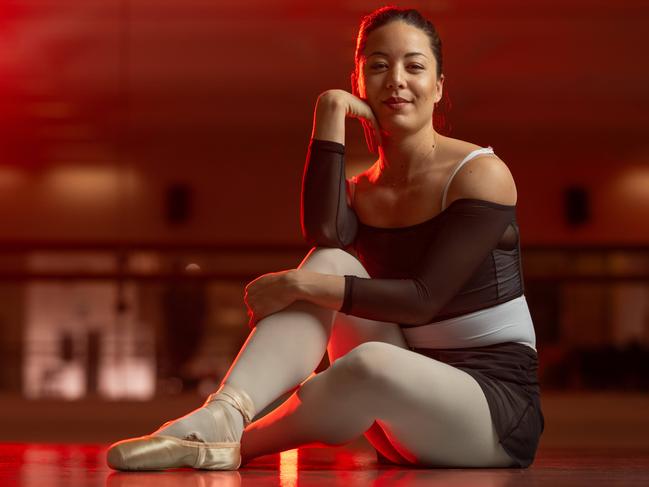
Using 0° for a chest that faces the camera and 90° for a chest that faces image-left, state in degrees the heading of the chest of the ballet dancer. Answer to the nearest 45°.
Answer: approximately 45°
